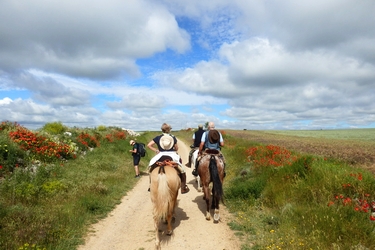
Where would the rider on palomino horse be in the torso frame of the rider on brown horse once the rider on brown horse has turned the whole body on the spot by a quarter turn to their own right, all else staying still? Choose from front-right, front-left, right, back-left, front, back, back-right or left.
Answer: back-right

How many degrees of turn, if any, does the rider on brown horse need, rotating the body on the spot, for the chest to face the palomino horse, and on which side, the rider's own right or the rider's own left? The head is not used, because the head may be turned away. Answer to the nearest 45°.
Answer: approximately 135° to the rider's own left

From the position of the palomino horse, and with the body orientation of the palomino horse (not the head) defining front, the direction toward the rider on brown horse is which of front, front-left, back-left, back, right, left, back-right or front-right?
front-right

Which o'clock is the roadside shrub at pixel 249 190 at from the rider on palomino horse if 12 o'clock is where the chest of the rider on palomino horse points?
The roadside shrub is roughly at 2 o'clock from the rider on palomino horse.

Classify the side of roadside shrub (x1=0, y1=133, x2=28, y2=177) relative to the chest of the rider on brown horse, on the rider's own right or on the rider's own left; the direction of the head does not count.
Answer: on the rider's own left

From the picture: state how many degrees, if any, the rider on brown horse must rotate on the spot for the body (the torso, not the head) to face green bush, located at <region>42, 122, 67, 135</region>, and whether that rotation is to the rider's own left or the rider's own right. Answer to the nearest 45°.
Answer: approximately 45° to the rider's own left

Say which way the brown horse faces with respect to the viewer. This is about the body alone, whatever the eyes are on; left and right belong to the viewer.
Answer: facing away from the viewer

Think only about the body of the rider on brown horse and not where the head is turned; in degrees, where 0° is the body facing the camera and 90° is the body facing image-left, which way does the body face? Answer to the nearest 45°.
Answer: approximately 180°

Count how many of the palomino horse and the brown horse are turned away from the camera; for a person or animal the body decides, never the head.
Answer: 2

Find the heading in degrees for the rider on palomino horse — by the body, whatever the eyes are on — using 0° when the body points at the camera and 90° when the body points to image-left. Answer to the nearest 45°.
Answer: approximately 180°

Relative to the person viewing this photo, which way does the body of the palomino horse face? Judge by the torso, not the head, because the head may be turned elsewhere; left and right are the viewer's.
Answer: facing away from the viewer
